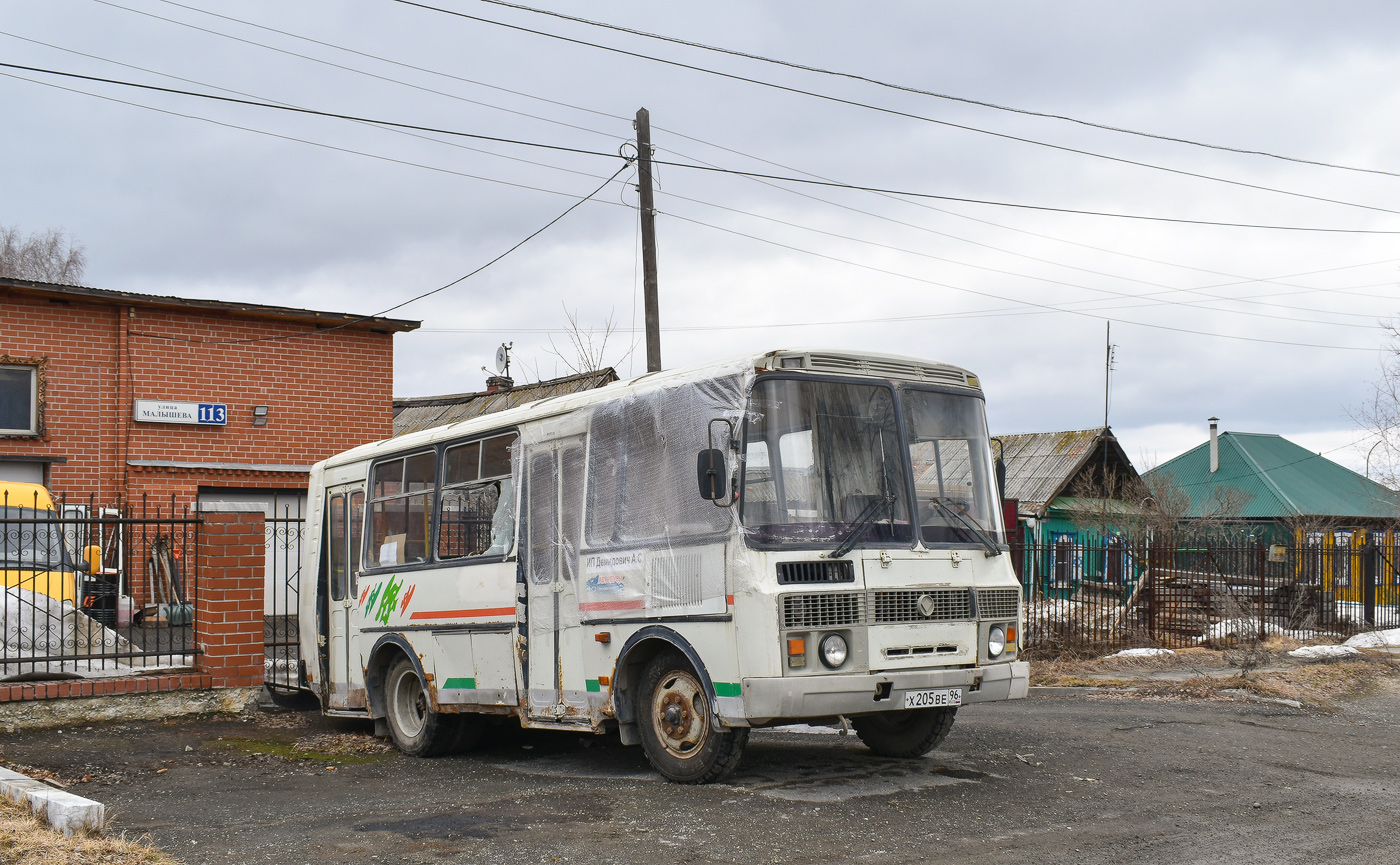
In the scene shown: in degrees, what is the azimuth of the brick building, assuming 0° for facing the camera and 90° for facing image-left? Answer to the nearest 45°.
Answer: approximately 0°

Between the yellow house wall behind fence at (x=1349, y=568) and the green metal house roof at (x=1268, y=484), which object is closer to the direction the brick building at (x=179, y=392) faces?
the yellow house wall behind fence

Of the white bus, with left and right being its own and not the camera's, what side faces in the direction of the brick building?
back

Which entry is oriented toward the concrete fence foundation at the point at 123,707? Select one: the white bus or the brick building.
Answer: the brick building

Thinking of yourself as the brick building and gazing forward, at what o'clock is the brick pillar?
The brick pillar is roughly at 12 o'clock from the brick building.

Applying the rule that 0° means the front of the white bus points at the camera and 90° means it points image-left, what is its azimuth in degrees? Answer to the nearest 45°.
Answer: approximately 315°

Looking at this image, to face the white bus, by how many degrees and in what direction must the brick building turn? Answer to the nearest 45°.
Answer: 0° — it already faces it

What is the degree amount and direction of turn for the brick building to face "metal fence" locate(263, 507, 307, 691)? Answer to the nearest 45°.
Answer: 0° — it already faces it

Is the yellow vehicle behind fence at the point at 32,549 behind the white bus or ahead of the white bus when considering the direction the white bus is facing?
behind

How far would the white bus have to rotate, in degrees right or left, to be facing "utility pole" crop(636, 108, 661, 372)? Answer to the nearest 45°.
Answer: approximately 135° to its left

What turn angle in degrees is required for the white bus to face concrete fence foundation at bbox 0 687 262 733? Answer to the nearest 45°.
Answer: approximately 180°

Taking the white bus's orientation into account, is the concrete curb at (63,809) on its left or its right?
on its right
